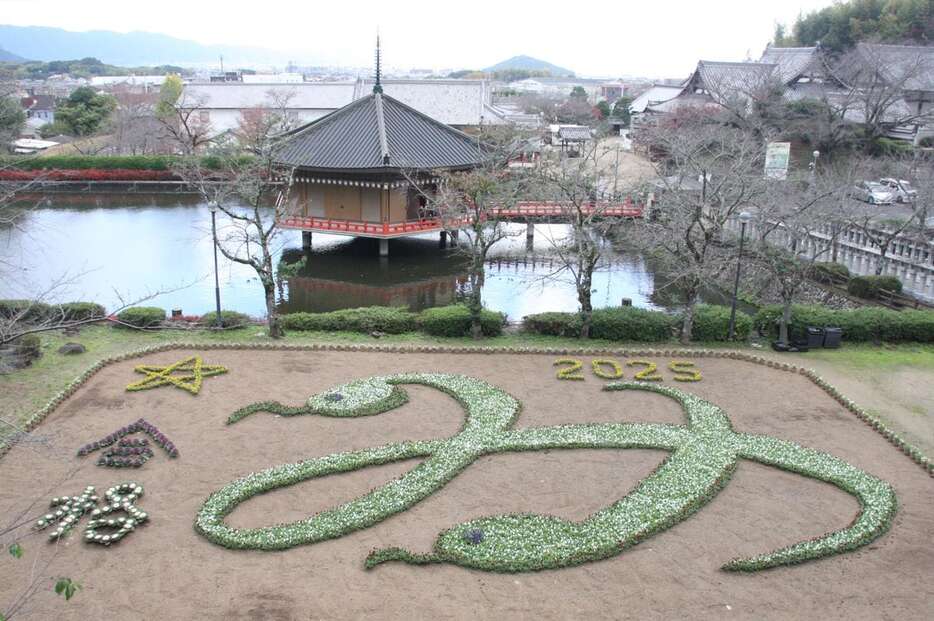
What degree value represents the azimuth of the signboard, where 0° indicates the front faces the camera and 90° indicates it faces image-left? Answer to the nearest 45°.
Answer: approximately 0°

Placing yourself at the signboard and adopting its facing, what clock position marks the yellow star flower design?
The yellow star flower design is roughly at 1 o'clock from the signboard.

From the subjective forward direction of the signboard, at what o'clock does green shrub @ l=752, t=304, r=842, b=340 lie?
The green shrub is roughly at 12 o'clock from the signboard.

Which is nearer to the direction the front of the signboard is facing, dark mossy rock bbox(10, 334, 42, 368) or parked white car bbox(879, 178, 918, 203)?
the dark mossy rock

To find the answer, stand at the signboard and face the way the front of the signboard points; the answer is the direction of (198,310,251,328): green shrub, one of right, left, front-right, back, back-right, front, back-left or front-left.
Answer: front-right

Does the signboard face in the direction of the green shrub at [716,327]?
yes

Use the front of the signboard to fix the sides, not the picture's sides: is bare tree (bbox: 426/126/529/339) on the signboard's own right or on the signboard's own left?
on the signboard's own right

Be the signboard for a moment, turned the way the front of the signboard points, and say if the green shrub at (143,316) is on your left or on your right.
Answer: on your right

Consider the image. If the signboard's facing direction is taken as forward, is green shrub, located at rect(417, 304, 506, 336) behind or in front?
in front

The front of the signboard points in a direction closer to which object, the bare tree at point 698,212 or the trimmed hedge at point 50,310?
the bare tree

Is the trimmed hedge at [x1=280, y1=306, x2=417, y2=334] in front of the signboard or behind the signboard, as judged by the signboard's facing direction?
in front

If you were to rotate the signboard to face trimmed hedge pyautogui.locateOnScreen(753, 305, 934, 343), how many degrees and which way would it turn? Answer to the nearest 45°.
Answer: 0° — it already faces it
